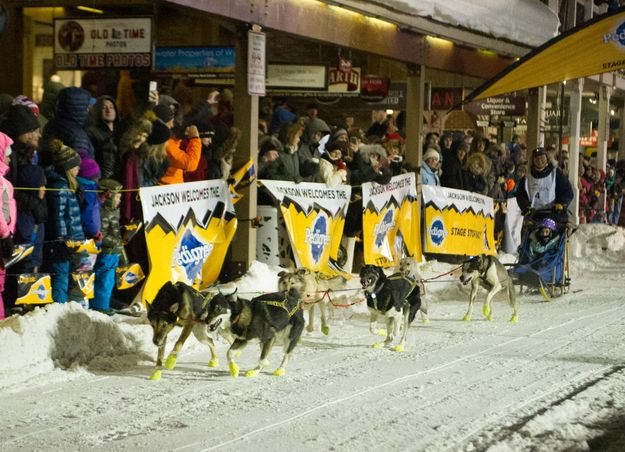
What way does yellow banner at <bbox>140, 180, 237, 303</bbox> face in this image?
toward the camera

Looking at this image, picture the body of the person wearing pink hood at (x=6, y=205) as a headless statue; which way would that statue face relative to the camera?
to the viewer's right

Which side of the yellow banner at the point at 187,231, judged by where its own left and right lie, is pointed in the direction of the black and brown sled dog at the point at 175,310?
front

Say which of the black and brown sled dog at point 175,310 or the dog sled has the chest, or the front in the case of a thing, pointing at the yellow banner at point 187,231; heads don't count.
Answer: the dog sled

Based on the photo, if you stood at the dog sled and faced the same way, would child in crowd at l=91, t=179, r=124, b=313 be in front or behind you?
in front

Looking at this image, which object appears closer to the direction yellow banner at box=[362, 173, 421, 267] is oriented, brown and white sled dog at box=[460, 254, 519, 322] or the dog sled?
the brown and white sled dog

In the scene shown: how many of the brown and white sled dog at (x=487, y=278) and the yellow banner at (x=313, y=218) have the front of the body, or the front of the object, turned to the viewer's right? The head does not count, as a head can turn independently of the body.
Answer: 0

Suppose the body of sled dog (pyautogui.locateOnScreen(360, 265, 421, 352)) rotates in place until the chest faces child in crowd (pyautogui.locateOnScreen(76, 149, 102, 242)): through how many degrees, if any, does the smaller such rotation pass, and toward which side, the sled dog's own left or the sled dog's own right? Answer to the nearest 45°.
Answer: approximately 45° to the sled dog's own right

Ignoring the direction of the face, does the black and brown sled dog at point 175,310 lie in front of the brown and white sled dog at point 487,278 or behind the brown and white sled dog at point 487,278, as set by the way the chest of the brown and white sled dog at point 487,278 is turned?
in front

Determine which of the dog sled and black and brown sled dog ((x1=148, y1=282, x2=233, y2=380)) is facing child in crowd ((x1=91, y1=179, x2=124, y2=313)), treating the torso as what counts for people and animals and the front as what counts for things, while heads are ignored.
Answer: the dog sled

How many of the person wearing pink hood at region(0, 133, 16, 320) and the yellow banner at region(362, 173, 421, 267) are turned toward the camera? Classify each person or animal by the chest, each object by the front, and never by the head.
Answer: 1
